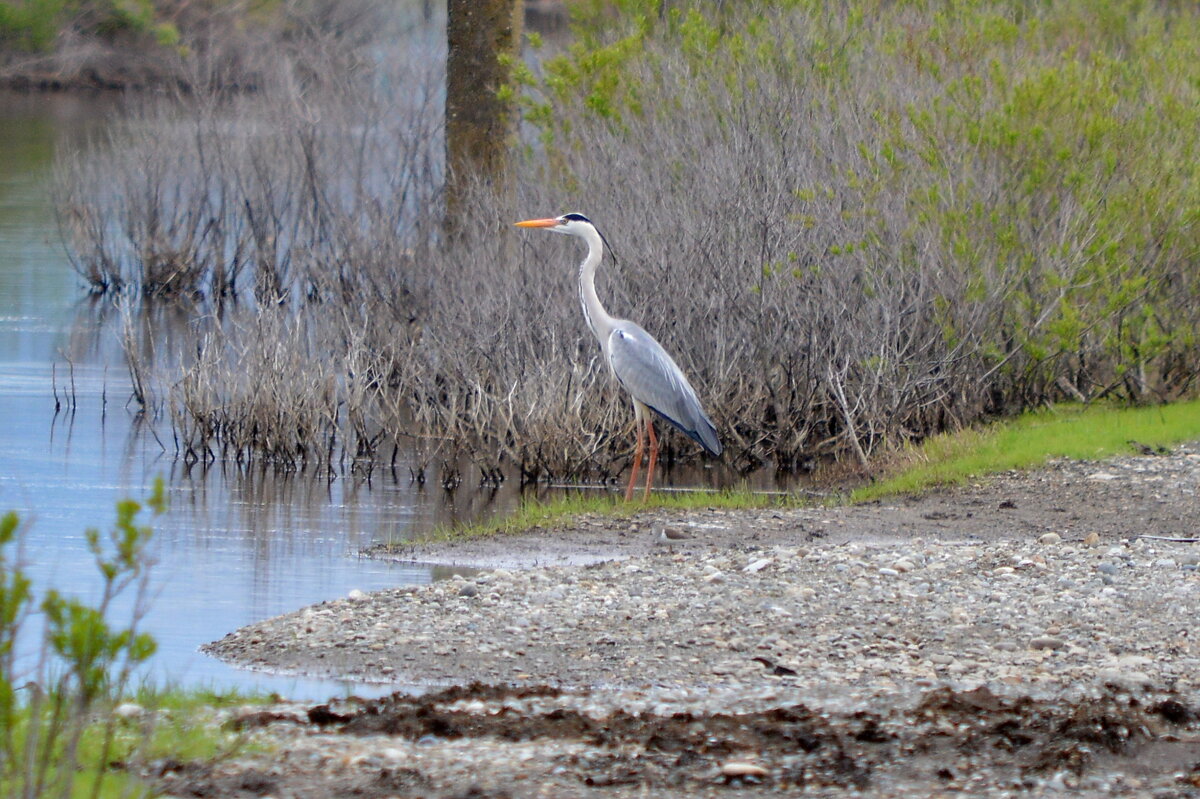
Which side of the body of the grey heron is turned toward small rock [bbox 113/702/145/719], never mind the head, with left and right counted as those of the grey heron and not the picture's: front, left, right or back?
left

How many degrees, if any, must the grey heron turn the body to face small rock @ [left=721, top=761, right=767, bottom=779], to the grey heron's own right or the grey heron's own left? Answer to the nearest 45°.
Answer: approximately 90° to the grey heron's own left

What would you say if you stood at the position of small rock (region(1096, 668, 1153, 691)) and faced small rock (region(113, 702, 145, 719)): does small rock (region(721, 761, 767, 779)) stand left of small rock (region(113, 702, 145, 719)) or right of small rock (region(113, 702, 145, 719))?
left

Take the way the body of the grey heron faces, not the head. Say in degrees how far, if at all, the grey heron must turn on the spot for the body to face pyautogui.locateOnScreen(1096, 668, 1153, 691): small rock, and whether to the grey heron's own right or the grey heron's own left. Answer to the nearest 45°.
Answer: approximately 90° to the grey heron's own left

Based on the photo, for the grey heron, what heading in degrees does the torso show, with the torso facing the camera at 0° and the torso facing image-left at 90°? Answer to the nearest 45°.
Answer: approximately 90°

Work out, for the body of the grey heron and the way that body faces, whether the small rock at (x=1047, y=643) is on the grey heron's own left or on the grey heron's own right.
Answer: on the grey heron's own left
